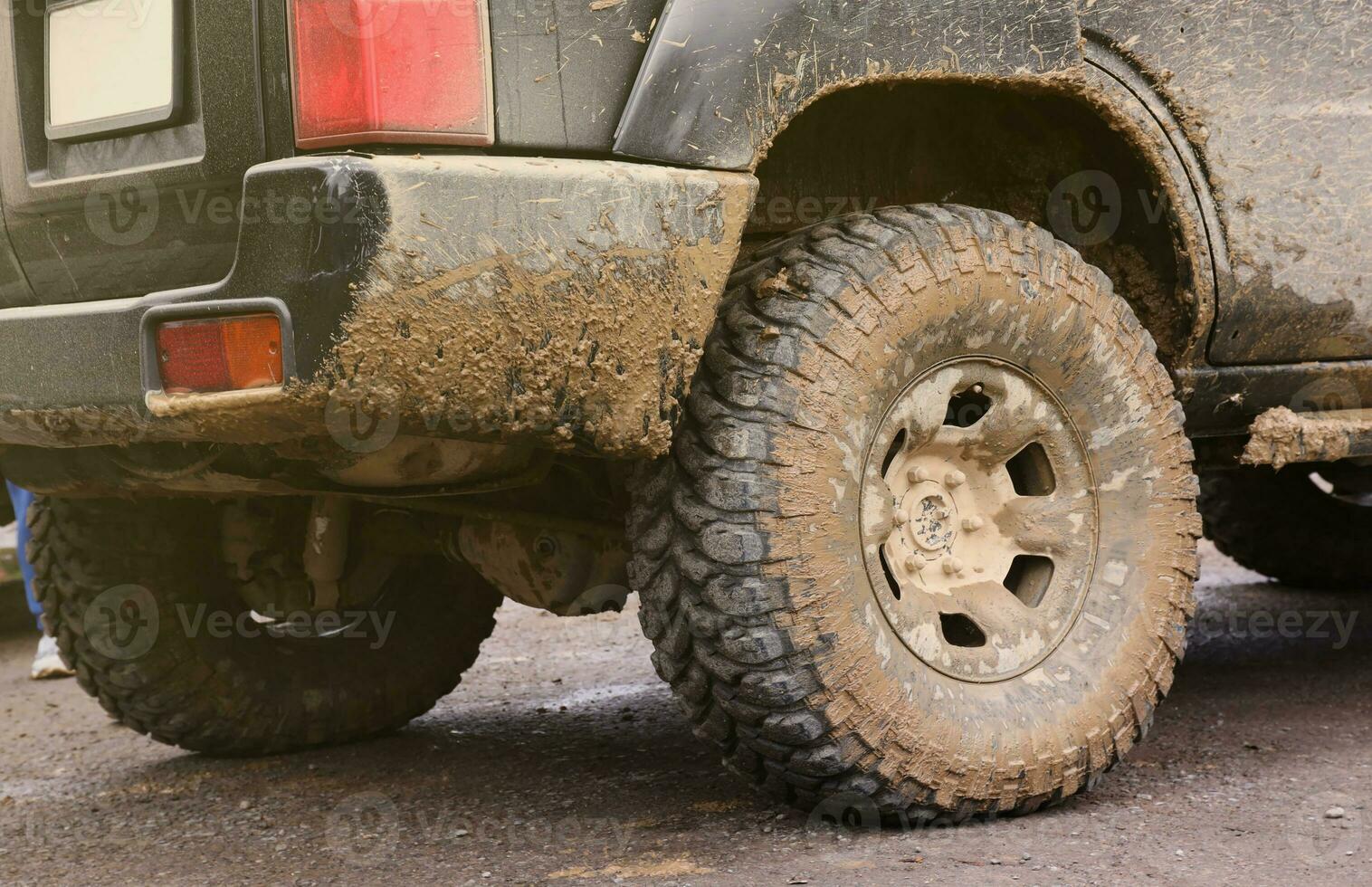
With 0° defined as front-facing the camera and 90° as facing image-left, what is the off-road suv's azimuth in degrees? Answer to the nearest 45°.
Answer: approximately 225°
